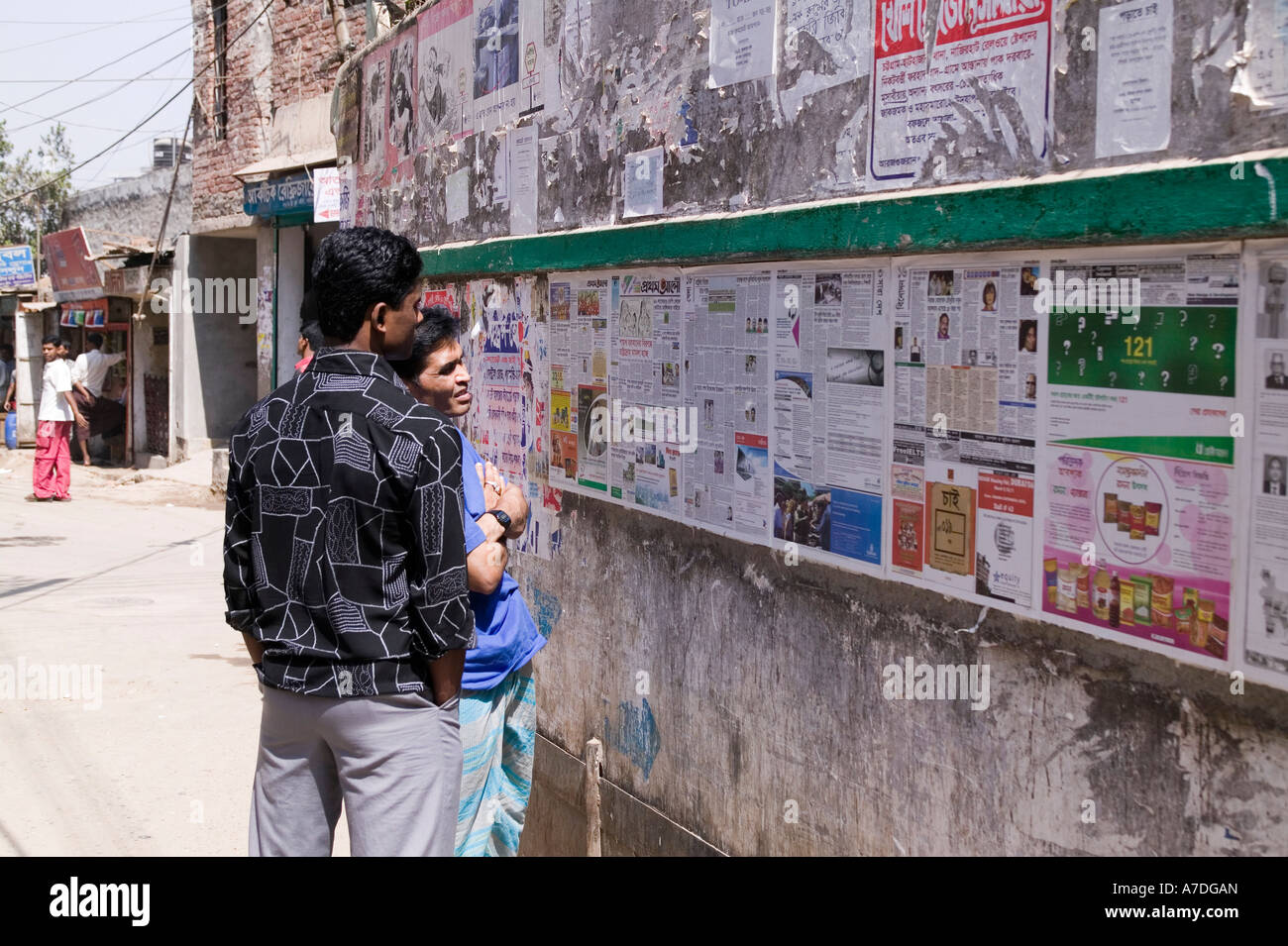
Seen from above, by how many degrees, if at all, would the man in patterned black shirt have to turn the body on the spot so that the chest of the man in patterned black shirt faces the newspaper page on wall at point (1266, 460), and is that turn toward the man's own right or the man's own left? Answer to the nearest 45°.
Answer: approximately 90° to the man's own right

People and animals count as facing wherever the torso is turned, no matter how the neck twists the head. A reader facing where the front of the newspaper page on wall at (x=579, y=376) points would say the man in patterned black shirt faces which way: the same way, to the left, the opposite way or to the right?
the opposite way

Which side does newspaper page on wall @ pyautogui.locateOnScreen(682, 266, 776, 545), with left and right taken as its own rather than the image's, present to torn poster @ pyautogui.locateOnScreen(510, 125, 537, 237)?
right

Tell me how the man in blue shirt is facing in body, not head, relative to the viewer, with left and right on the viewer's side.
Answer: facing the viewer and to the right of the viewer

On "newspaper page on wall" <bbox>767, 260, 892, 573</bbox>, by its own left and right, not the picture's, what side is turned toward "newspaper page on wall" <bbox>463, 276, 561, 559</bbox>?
right

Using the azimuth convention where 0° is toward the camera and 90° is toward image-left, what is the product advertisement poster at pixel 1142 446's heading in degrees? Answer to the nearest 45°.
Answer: approximately 45°

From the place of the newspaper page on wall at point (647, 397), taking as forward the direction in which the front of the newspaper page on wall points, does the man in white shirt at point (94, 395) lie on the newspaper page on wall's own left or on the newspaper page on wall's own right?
on the newspaper page on wall's own right

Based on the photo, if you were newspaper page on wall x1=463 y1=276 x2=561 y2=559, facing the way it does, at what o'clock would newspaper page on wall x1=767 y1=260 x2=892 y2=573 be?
newspaper page on wall x1=767 y1=260 x2=892 y2=573 is roughly at 10 o'clock from newspaper page on wall x1=463 y1=276 x2=561 y2=559.

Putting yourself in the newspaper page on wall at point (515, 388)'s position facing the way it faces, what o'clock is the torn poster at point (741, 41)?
The torn poster is roughly at 10 o'clock from the newspaper page on wall.

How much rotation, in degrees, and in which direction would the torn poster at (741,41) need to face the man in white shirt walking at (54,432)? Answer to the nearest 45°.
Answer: approximately 90° to its right

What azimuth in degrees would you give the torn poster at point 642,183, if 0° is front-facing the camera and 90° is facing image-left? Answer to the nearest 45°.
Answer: approximately 45°
